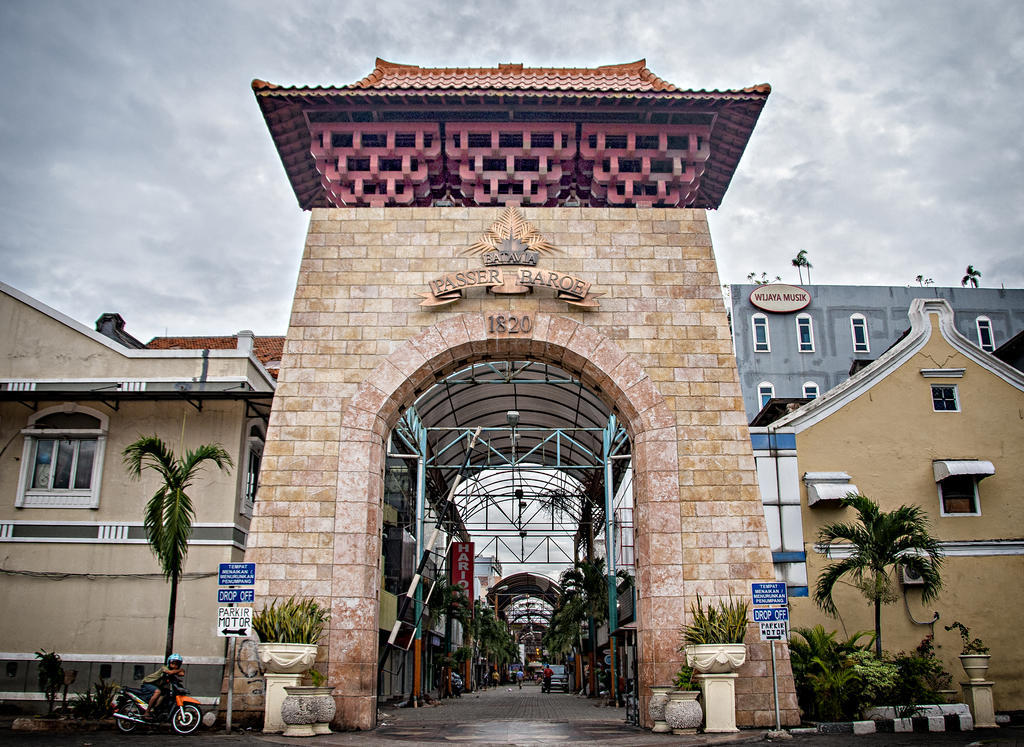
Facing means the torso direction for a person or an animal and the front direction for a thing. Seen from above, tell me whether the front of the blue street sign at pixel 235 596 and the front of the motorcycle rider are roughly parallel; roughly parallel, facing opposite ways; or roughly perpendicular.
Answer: roughly perpendicular

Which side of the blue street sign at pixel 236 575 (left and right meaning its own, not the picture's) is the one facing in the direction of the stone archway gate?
left

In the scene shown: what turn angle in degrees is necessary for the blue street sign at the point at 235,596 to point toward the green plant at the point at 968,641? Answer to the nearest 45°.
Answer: approximately 90° to its left

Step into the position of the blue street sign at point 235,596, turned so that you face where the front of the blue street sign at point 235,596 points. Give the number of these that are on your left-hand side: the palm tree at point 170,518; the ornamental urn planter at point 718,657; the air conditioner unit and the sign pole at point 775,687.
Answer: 3

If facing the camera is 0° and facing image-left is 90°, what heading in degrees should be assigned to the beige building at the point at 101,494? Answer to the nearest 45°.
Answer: approximately 0°

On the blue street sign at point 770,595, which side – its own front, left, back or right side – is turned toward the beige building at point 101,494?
right

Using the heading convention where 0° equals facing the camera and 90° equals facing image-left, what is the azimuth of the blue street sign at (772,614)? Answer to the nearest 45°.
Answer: approximately 0°

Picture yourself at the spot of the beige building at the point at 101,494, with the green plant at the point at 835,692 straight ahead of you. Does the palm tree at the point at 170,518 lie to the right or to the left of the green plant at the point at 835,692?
right
